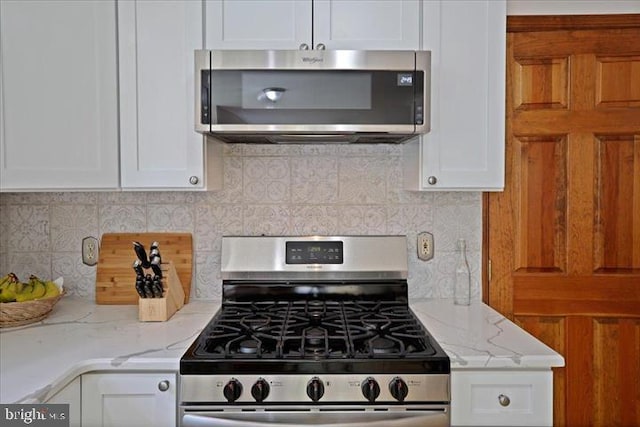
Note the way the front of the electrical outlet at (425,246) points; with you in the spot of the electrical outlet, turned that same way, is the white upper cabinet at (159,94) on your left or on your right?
on your right

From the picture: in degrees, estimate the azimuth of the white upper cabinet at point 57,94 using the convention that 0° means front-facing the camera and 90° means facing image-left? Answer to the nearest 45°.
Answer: approximately 0°
